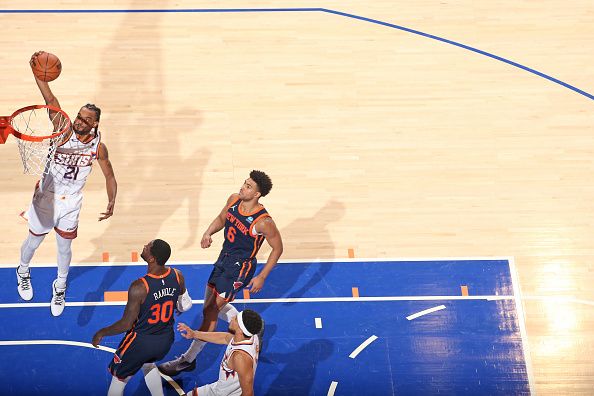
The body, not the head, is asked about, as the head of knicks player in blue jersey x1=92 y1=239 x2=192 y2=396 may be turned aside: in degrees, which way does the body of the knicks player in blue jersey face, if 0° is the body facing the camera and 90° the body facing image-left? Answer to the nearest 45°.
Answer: approximately 135°

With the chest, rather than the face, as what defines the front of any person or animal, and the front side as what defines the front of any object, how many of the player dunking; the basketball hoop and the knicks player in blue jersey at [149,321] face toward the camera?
1

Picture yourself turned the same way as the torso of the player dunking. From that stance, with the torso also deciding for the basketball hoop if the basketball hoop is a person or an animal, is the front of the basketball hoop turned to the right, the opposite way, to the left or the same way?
to the left

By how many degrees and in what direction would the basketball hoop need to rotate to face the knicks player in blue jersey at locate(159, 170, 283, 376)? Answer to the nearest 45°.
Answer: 0° — it already faces them

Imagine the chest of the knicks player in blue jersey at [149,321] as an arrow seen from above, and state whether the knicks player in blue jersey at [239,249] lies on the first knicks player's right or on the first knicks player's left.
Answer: on the first knicks player's right

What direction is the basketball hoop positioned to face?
to the viewer's right
